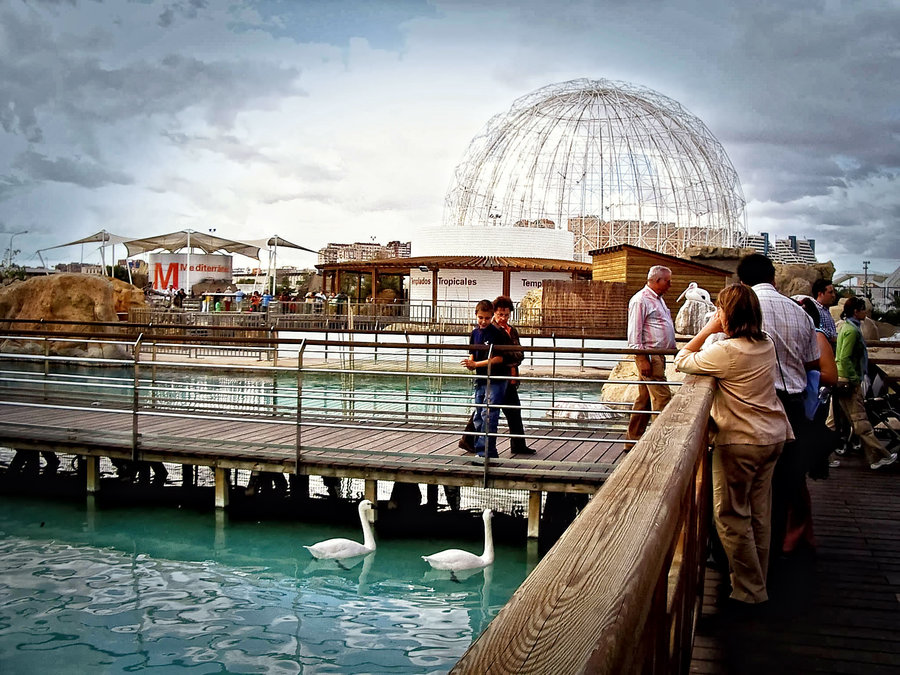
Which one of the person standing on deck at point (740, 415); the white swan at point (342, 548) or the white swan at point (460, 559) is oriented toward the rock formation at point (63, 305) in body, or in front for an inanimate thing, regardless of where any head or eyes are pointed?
the person standing on deck

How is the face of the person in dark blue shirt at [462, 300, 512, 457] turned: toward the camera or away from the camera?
toward the camera

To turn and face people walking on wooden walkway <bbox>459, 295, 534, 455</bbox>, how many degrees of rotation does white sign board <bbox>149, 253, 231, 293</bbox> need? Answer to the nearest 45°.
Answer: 0° — it already faces them

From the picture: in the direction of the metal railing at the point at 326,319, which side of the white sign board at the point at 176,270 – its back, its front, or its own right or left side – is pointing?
front

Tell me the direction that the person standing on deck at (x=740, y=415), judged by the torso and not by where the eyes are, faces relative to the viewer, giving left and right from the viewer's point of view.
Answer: facing away from the viewer and to the left of the viewer

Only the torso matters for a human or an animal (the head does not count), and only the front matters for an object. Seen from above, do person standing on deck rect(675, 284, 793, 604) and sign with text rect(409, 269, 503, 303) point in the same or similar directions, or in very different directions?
very different directions

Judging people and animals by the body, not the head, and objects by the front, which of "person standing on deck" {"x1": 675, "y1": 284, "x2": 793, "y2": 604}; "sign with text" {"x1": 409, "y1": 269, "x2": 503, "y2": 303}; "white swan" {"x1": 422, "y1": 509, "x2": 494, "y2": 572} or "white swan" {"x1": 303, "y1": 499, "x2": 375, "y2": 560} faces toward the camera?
the sign with text

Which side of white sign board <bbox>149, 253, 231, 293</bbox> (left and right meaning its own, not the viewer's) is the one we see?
front

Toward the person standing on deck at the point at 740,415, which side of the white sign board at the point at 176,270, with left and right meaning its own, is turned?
front

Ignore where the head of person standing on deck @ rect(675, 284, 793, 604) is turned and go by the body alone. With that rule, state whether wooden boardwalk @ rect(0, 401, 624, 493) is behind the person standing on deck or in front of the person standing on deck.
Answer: in front

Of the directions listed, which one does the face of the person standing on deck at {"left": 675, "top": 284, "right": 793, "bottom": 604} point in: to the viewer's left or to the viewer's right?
to the viewer's left

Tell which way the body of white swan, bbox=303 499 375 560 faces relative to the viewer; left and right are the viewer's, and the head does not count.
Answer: facing to the right of the viewer

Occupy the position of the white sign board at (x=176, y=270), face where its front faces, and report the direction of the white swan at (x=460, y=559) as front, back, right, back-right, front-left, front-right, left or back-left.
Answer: front

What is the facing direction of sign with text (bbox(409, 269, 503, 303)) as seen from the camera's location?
facing the viewer

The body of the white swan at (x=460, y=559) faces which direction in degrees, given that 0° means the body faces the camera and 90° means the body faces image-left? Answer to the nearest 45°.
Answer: approximately 270°

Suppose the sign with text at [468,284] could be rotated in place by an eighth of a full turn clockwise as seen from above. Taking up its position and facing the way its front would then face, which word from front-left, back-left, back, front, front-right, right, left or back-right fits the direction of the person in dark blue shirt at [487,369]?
front-left

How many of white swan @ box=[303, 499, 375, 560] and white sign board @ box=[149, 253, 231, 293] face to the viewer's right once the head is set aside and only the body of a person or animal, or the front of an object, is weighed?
1

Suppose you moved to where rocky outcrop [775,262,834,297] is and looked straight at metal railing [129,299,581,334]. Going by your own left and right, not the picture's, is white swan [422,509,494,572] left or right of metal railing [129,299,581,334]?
left
